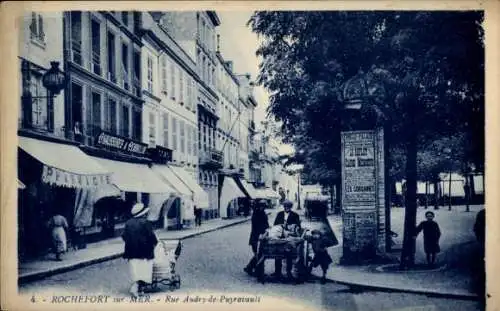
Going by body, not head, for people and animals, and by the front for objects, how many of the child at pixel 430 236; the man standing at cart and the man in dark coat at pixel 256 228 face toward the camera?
2

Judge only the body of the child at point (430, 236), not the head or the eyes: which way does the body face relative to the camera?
toward the camera

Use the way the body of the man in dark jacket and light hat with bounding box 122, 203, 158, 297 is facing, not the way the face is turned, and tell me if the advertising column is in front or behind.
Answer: in front

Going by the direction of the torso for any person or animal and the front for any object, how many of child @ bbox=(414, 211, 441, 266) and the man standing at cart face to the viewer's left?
0

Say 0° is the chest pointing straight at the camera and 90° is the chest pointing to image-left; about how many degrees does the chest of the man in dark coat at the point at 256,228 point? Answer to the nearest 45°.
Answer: approximately 270°
